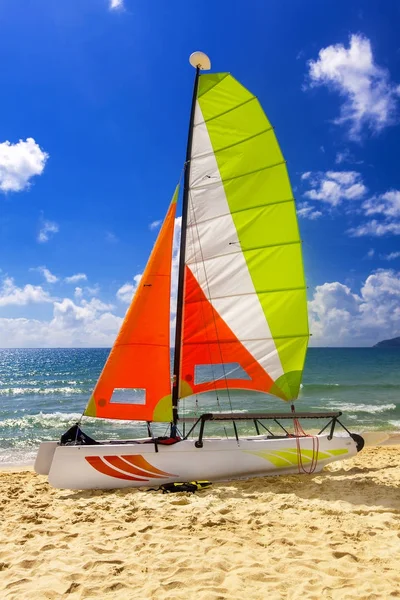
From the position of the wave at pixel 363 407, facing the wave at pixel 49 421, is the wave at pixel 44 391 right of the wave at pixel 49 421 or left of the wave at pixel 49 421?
right

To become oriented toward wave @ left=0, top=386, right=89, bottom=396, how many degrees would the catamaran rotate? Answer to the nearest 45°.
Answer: approximately 45° to its right

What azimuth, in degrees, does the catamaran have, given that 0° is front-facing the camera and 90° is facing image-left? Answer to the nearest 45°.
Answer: approximately 90°

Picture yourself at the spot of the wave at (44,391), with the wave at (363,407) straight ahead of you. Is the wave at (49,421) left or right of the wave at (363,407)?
right

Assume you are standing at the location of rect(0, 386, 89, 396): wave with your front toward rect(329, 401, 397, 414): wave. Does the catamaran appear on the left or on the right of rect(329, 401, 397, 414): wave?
right

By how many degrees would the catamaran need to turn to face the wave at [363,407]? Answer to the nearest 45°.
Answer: approximately 135° to its right

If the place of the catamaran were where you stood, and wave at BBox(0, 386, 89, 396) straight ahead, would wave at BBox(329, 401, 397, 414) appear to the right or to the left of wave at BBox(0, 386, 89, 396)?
right

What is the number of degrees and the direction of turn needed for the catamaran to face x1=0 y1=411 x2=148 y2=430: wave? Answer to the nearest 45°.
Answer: approximately 45° to its right
